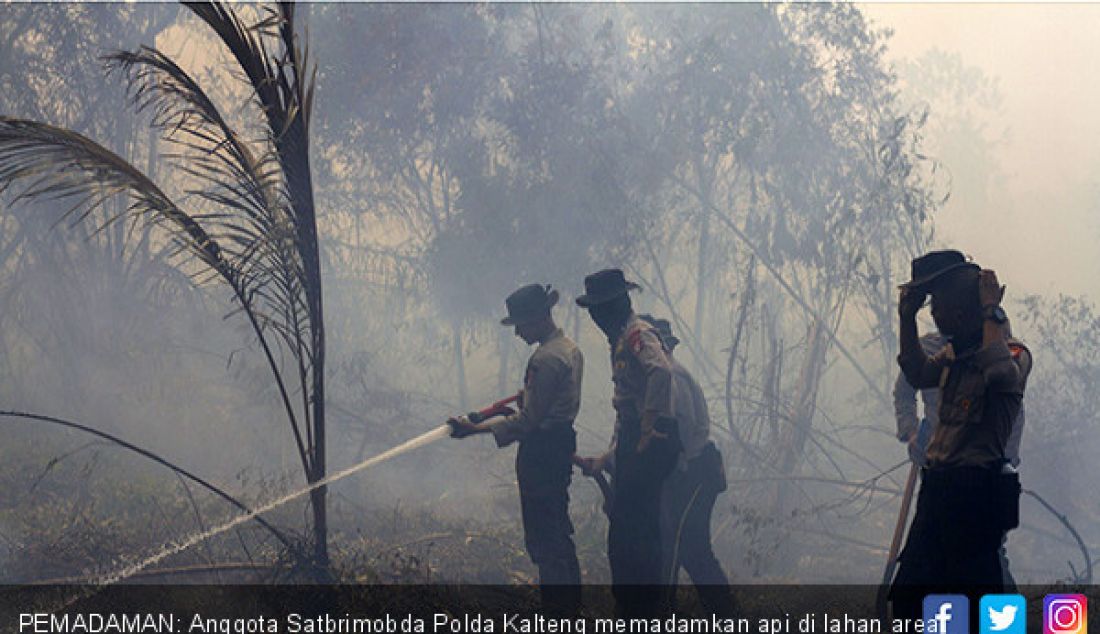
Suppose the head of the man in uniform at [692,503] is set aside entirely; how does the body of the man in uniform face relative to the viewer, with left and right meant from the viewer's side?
facing to the left of the viewer

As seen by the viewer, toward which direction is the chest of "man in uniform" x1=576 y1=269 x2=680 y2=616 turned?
to the viewer's left

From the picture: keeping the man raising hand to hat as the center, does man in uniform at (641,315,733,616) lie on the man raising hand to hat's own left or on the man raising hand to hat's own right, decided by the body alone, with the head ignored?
on the man raising hand to hat's own right

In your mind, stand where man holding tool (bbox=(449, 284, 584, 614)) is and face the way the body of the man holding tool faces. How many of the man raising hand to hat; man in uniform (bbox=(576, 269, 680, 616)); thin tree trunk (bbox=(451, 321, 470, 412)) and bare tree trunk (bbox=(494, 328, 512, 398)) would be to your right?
2

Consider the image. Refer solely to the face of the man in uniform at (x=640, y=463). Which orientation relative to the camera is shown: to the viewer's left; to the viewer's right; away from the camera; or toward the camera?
to the viewer's left

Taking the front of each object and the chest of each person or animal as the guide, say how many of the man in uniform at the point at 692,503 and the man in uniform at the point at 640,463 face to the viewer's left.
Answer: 2

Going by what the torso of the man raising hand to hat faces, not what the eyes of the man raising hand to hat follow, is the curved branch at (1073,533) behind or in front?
behind

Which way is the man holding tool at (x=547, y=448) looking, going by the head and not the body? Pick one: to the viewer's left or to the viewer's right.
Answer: to the viewer's left

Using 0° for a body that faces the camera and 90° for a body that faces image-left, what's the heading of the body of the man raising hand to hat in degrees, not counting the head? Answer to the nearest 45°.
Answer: approximately 45°

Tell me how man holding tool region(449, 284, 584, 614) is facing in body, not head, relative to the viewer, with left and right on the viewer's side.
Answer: facing to the left of the viewer

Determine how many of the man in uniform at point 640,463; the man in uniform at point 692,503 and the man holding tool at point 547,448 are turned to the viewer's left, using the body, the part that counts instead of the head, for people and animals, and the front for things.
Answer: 3

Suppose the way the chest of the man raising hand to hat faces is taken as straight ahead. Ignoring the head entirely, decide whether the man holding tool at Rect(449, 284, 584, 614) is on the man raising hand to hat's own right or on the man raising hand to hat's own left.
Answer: on the man raising hand to hat's own right
